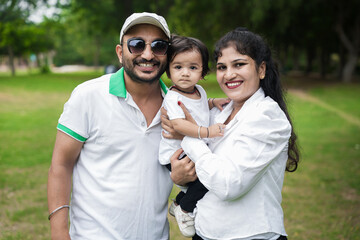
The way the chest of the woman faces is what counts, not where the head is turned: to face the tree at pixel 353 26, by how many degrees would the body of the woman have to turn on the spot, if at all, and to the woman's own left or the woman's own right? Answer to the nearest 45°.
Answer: approximately 135° to the woman's own right

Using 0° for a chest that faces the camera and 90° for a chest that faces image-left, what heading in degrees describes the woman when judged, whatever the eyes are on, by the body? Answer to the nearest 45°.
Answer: approximately 45°

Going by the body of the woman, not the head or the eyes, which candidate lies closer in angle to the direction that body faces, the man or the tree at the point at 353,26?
the man

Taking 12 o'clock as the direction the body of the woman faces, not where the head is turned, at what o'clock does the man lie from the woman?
The man is roughly at 2 o'clock from the woman.
